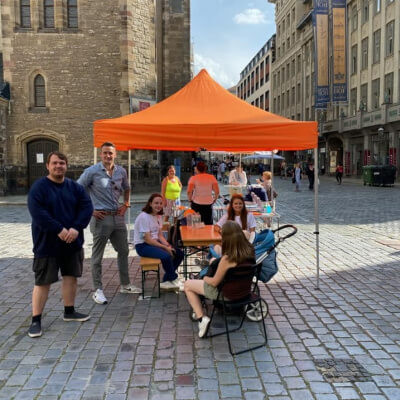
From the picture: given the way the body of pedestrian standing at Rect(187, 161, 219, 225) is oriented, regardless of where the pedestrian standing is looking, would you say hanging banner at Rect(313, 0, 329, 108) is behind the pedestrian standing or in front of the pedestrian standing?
in front

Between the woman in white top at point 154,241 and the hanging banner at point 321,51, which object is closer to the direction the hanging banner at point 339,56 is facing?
the woman in white top

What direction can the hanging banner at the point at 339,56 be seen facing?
toward the camera

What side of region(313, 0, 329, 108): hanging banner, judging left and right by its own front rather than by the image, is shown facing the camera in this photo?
front

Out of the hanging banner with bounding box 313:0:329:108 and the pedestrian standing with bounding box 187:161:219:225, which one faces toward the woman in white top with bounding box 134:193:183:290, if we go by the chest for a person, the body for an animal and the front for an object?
the hanging banner

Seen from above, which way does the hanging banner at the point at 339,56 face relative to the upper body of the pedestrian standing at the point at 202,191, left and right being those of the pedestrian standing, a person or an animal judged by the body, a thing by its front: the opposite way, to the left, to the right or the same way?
the opposite way

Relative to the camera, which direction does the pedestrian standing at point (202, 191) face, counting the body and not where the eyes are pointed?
away from the camera

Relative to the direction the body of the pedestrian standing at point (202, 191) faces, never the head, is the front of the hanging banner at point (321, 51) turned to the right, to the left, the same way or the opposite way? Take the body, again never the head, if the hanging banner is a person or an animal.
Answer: the opposite way

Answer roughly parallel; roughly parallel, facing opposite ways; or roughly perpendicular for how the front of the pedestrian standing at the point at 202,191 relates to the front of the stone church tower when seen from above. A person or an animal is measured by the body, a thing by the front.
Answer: roughly parallel, facing opposite ways

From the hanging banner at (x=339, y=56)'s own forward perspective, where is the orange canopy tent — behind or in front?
in front

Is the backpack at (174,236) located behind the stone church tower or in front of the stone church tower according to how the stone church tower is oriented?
in front

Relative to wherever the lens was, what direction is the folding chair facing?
facing away from the viewer and to the left of the viewer

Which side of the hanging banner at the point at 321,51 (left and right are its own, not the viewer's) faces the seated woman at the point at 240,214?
front

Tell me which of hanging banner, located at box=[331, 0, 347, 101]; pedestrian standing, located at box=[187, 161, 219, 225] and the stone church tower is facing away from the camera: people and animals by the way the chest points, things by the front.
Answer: the pedestrian standing

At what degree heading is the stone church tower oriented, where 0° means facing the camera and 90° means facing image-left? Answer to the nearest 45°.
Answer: approximately 0°

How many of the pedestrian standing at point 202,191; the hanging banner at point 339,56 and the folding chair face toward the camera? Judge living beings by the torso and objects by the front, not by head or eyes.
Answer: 1

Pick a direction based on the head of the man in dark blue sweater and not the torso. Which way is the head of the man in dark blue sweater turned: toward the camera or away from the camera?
toward the camera

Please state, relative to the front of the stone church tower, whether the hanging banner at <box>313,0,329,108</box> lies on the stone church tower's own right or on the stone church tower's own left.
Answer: on the stone church tower's own left
